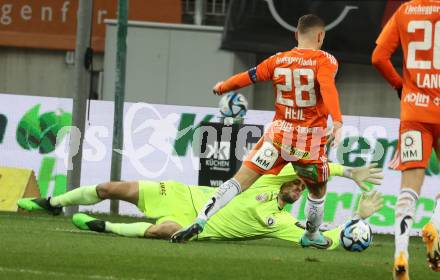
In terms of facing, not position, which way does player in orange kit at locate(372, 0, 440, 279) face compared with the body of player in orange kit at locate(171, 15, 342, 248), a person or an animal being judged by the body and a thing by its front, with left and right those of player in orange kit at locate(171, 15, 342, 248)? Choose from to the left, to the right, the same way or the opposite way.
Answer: the same way

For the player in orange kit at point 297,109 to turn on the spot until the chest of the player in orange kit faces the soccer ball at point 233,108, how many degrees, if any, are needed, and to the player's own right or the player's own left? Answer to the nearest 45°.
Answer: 0° — they already face it

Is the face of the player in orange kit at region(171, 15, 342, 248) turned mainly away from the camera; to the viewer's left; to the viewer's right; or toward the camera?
away from the camera

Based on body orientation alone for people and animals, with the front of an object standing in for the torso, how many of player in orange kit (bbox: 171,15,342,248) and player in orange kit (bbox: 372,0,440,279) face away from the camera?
2

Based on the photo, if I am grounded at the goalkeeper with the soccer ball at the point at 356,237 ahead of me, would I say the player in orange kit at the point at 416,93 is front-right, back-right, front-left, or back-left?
front-right

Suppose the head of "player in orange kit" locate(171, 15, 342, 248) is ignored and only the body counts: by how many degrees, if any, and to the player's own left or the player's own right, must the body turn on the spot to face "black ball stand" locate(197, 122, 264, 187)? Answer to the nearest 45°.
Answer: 0° — they already face it

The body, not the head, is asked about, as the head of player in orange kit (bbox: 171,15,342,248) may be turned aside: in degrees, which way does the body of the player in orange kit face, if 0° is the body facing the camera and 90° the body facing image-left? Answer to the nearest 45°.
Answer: approximately 180°

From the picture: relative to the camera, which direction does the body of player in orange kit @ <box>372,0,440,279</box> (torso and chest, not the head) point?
away from the camera
